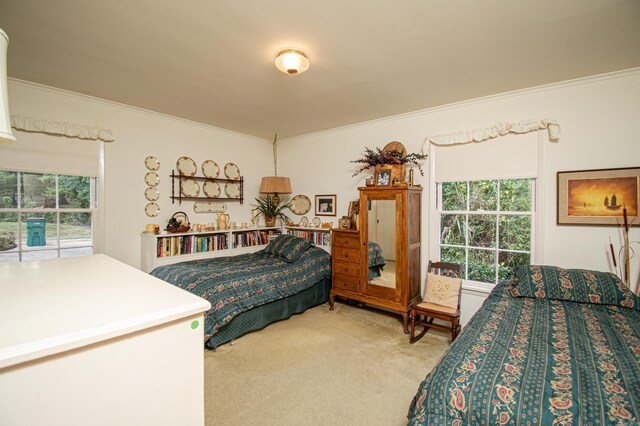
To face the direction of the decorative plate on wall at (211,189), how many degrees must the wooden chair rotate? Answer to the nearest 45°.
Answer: approximately 45° to its right

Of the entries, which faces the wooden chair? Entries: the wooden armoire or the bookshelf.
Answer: the bookshelf

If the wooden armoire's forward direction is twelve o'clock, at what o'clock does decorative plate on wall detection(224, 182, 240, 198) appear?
The decorative plate on wall is roughly at 2 o'clock from the wooden armoire.

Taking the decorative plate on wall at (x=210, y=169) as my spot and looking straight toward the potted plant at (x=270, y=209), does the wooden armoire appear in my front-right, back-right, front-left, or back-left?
front-right

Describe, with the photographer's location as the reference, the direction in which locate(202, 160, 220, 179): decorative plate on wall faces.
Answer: facing the viewer and to the right of the viewer

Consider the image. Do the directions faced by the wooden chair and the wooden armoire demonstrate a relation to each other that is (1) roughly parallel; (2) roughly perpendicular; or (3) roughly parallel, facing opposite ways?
roughly parallel

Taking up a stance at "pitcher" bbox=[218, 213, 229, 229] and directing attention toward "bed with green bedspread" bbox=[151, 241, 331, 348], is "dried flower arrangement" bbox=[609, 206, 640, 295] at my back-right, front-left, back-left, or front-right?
front-left

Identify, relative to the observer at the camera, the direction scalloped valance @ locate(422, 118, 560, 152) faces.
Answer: facing the viewer and to the left of the viewer

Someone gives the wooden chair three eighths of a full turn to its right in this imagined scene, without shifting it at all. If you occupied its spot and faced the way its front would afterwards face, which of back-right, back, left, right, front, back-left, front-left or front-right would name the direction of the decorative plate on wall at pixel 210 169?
left

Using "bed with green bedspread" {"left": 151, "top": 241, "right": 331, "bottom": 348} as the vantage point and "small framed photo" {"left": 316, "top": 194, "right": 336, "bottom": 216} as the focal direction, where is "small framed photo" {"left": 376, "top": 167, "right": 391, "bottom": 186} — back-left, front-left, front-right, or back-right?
front-right

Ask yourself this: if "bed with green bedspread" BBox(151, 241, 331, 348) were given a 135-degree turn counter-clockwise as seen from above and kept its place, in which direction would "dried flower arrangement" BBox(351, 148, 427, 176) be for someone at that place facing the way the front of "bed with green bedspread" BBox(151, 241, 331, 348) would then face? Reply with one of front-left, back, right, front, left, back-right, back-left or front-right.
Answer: front

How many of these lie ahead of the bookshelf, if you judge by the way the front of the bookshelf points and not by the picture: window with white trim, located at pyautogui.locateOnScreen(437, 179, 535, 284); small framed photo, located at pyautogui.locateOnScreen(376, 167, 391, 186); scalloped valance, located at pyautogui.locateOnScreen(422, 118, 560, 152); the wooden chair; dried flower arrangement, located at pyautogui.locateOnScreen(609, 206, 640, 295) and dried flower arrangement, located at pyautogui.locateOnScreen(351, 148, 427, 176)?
6

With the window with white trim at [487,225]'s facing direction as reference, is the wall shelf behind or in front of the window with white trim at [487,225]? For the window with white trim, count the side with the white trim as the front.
in front

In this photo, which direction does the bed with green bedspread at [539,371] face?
toward the camera

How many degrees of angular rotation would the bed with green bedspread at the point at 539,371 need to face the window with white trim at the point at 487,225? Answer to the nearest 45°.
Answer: approximately 180°

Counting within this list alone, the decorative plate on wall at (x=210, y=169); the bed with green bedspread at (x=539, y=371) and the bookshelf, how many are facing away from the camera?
0

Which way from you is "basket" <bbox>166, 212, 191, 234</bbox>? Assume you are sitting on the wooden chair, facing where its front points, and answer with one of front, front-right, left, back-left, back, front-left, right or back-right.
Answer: front-right

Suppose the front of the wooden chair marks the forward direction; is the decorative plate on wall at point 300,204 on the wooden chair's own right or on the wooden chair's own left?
on the wooden chair's own right

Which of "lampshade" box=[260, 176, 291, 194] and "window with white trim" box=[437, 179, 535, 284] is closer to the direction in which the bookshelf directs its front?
the window with white trim
